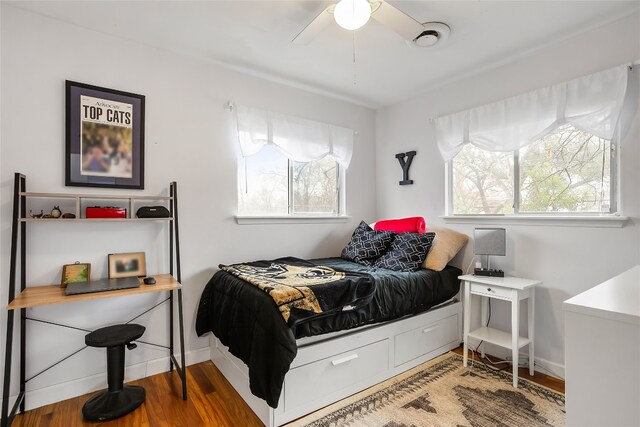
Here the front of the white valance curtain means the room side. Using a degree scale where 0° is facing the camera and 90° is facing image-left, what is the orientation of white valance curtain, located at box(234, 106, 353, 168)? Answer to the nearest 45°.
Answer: approximately 315°

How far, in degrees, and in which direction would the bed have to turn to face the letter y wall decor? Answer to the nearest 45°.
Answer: approximately 180°

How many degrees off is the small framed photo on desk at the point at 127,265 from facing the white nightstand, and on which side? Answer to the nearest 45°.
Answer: approximately 45° to its left

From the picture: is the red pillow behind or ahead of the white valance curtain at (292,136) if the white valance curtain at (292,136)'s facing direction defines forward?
ahead
